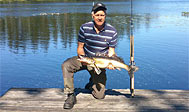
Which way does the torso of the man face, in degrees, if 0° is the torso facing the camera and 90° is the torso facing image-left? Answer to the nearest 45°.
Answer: approximately 0°
